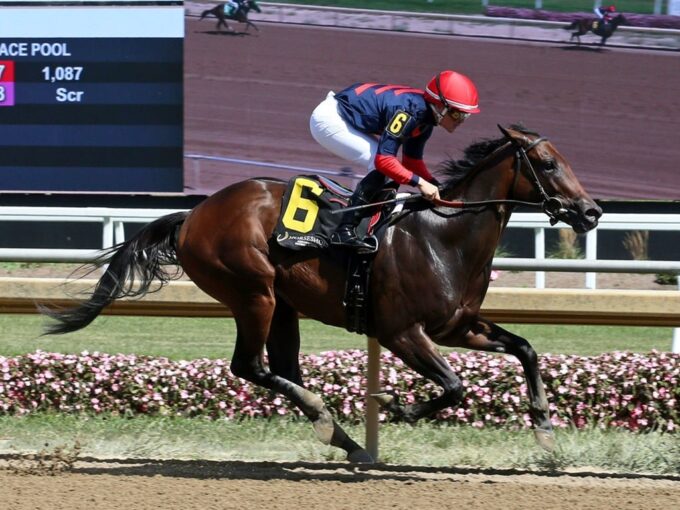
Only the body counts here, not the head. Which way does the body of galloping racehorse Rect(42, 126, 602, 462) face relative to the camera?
to the viewer's right
